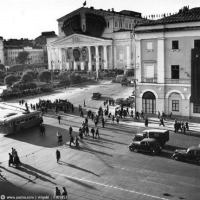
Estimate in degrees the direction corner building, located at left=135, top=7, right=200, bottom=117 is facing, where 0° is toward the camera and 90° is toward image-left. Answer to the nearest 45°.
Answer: approximately 0°

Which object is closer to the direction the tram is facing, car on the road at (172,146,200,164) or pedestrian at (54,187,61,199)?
the pedestrian

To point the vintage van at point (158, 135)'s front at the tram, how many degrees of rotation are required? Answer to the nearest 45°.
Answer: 0° — it already faces it

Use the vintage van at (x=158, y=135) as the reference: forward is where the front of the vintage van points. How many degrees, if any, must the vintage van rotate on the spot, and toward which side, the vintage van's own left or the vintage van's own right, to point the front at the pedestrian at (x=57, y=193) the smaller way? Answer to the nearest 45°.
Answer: approximately 45° to the vintage van's own left

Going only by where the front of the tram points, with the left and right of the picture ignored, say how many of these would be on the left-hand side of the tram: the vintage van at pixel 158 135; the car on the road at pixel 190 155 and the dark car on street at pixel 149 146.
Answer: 3

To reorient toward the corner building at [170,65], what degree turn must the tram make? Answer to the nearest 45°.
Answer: approximately 135° to its left

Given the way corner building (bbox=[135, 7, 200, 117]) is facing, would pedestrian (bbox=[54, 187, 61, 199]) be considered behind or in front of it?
in front

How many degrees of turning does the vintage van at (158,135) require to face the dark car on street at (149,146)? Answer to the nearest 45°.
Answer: approximately 90° to its left

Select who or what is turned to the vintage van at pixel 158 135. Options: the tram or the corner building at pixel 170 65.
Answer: the corner building

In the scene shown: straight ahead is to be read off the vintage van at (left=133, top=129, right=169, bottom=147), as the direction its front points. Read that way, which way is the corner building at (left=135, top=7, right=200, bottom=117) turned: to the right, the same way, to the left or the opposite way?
to the left

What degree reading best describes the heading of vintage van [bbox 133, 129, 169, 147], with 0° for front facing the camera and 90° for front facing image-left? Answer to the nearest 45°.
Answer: approximately 90°
